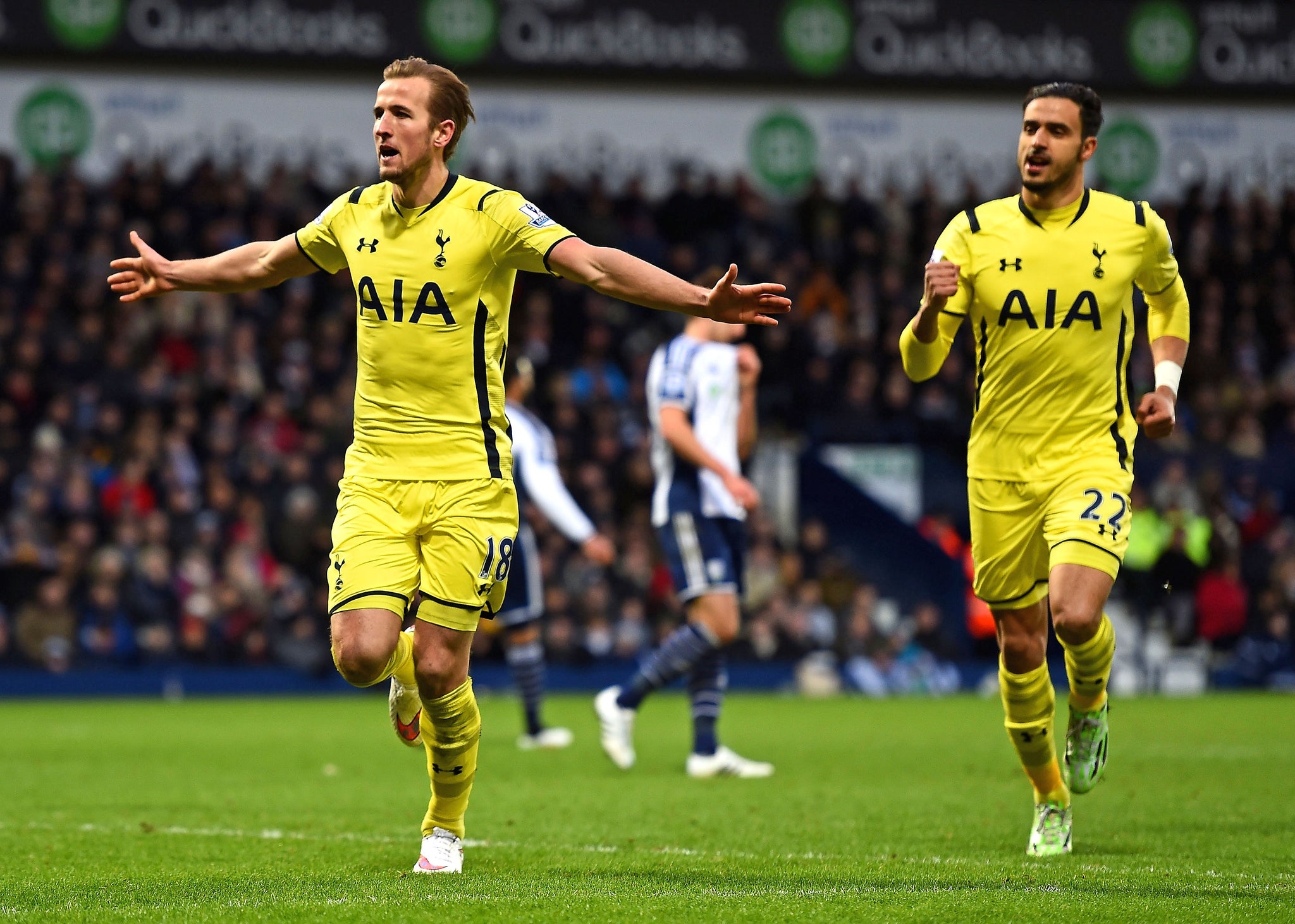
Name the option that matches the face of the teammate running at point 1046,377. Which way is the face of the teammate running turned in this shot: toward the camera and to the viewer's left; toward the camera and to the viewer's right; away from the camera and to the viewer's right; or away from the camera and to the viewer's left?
toward the camera and to the viewer's left

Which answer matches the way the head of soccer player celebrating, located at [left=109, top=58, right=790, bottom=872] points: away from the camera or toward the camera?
toward the camera

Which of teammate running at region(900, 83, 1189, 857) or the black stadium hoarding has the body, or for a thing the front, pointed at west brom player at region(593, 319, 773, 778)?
the black stadium hoarding

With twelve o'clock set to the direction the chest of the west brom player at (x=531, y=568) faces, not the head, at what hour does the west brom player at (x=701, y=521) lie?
the west brom player at (x=701, y=521) is roughly at 2 o'clock from the west brom player at (x=531, y=568).

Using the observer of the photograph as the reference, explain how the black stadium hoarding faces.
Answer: facing the viewer

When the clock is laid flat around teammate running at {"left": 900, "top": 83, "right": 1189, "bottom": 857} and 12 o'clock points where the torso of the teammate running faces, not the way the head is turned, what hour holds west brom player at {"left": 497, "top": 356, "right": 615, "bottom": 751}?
The west brom player is roughly at 5 o'clock from the teammate running.

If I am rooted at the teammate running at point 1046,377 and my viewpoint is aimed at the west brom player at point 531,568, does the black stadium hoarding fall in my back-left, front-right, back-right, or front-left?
front-right

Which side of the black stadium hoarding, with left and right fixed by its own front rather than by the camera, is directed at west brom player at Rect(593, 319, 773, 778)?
front

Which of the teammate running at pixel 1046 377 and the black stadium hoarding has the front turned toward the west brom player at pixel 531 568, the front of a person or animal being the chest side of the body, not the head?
the black stadium hoarding
